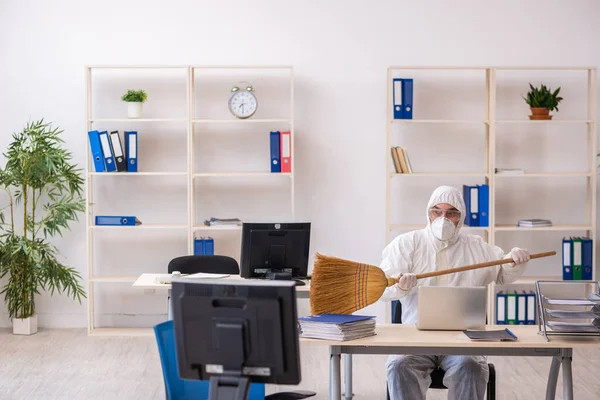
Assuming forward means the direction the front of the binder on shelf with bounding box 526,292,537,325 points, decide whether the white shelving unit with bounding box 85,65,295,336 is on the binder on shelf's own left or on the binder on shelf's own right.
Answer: on the binder on shelf's own right

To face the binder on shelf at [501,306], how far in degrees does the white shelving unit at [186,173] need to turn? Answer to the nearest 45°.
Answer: approximately 90° to its left

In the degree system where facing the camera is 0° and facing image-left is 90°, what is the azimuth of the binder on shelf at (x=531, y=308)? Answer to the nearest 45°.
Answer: approximately 0°

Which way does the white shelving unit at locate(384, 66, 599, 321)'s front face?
toward the camera

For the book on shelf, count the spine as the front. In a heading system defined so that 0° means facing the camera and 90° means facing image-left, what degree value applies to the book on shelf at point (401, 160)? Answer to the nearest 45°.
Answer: approximately 0°

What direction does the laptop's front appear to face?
away from the camera

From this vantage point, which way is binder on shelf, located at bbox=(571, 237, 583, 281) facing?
toward the camera

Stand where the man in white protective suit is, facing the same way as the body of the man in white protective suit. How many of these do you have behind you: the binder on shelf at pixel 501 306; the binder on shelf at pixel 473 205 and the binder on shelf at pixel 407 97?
3

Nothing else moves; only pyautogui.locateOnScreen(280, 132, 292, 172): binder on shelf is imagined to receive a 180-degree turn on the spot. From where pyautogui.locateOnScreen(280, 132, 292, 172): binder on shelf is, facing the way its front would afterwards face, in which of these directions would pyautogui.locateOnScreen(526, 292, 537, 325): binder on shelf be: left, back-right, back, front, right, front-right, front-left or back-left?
right

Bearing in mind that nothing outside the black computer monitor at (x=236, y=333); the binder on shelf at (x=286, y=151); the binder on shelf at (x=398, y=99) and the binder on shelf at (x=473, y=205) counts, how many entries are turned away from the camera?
1

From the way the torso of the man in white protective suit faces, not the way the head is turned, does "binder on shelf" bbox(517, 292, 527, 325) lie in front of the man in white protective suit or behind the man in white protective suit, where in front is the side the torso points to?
behind
